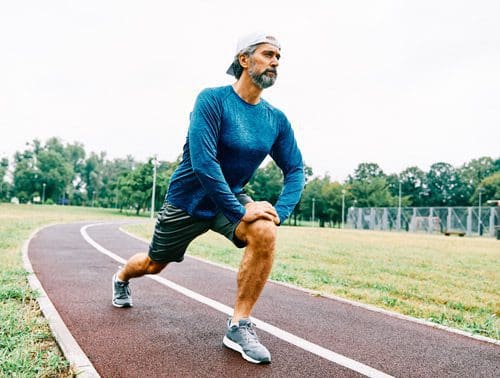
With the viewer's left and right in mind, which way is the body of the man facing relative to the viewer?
facing the viewer and to the right of the viewer
